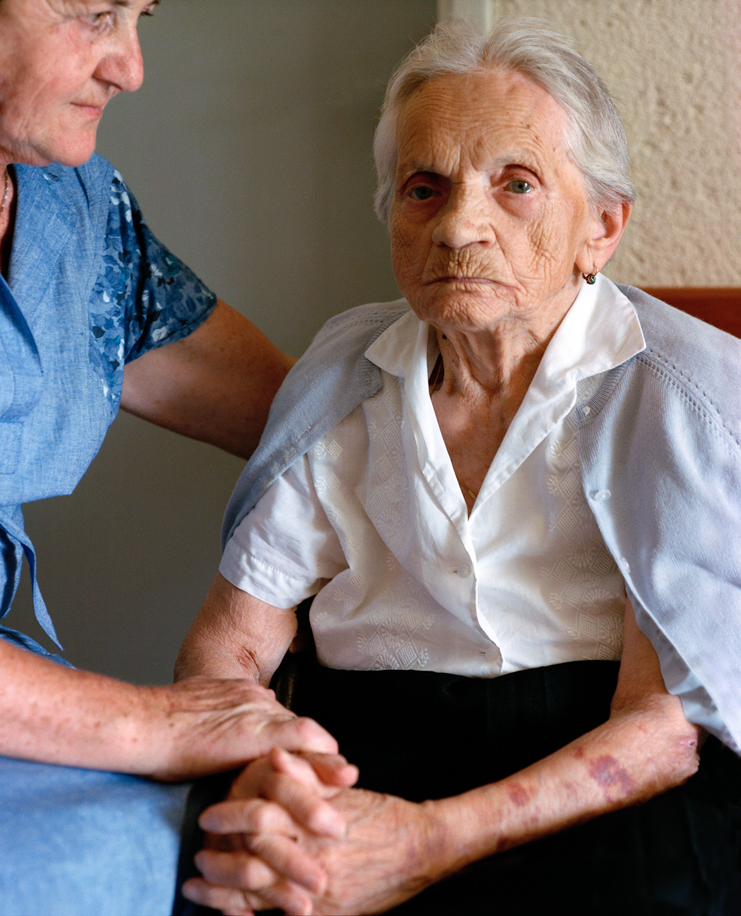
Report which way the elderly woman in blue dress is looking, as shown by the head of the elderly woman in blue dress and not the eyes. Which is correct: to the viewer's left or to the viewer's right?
to the viewer's right

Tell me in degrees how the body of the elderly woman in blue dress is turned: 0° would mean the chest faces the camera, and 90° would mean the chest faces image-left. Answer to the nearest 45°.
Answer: approximately 315°
